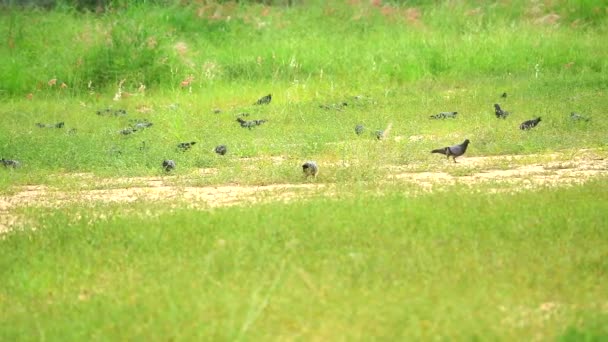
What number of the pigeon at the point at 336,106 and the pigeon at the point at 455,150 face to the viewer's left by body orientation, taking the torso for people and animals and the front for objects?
0

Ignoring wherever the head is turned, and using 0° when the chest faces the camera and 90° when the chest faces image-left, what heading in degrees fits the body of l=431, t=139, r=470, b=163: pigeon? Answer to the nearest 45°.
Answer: approximately 270°

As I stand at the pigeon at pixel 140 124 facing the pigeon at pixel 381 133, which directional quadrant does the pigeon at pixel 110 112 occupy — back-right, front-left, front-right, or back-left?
back-left

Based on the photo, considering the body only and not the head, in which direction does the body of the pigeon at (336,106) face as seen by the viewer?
to the viewer's right

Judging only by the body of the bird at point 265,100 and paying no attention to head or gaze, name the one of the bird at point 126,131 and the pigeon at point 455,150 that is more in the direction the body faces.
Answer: the pigeon

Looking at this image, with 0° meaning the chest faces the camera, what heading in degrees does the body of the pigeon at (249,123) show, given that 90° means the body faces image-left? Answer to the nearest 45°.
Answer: approximately 90°

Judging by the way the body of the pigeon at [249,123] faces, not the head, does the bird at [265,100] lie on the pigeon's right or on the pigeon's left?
on the pigeon's right

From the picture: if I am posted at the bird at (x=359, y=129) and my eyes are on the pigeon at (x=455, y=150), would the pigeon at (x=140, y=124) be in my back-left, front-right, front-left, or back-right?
back-right
